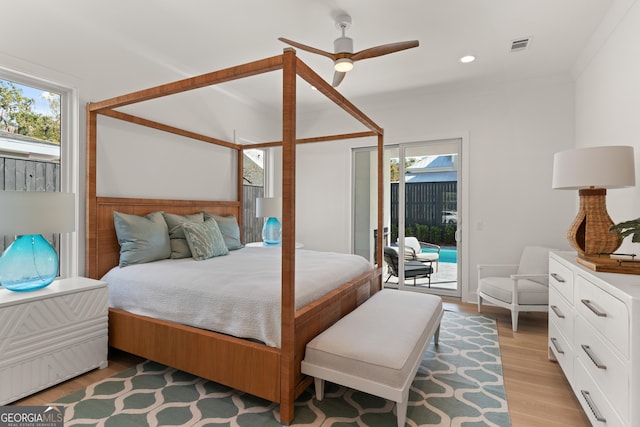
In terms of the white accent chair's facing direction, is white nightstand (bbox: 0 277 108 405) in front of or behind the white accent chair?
in front

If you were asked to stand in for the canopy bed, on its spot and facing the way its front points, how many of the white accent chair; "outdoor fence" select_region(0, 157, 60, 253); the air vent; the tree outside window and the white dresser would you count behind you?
2

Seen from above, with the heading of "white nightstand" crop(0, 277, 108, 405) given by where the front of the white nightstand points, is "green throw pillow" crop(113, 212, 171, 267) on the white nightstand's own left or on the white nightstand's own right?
on the white nightstand's own left

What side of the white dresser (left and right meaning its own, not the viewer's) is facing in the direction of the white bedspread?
front

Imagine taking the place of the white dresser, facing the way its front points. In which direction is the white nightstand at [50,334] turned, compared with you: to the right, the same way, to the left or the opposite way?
the opposite way

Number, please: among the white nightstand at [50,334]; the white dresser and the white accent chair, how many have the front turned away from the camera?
0

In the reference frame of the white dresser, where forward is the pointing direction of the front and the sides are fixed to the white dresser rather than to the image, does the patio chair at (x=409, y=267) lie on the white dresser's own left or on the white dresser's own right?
on the white dresser's own right

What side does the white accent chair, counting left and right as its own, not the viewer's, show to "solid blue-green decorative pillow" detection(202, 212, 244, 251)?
front

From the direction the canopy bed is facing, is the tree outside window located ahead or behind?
behind

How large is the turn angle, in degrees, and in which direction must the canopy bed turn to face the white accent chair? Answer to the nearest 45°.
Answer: approximately 45° to its left

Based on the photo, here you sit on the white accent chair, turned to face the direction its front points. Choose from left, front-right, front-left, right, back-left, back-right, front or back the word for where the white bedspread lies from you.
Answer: front

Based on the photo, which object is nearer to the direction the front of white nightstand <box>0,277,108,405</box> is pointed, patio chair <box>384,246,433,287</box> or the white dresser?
the white dresser

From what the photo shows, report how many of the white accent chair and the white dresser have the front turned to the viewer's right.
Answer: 0

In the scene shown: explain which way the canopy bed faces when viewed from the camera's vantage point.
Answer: facing the viewer and to the right of the viewer

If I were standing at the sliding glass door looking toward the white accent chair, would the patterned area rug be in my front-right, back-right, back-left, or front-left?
front-right

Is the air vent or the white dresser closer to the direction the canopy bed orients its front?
the white dresser

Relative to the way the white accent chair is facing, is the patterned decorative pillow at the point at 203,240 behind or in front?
in front

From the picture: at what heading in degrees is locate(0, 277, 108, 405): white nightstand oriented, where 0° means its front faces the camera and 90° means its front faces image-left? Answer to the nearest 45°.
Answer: approximately 315°

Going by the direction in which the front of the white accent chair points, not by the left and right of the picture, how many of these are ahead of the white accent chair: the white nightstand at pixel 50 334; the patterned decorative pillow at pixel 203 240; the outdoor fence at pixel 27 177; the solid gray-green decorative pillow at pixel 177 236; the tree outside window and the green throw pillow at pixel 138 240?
6

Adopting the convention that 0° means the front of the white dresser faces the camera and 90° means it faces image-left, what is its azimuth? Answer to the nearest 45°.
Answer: approximately 45°
